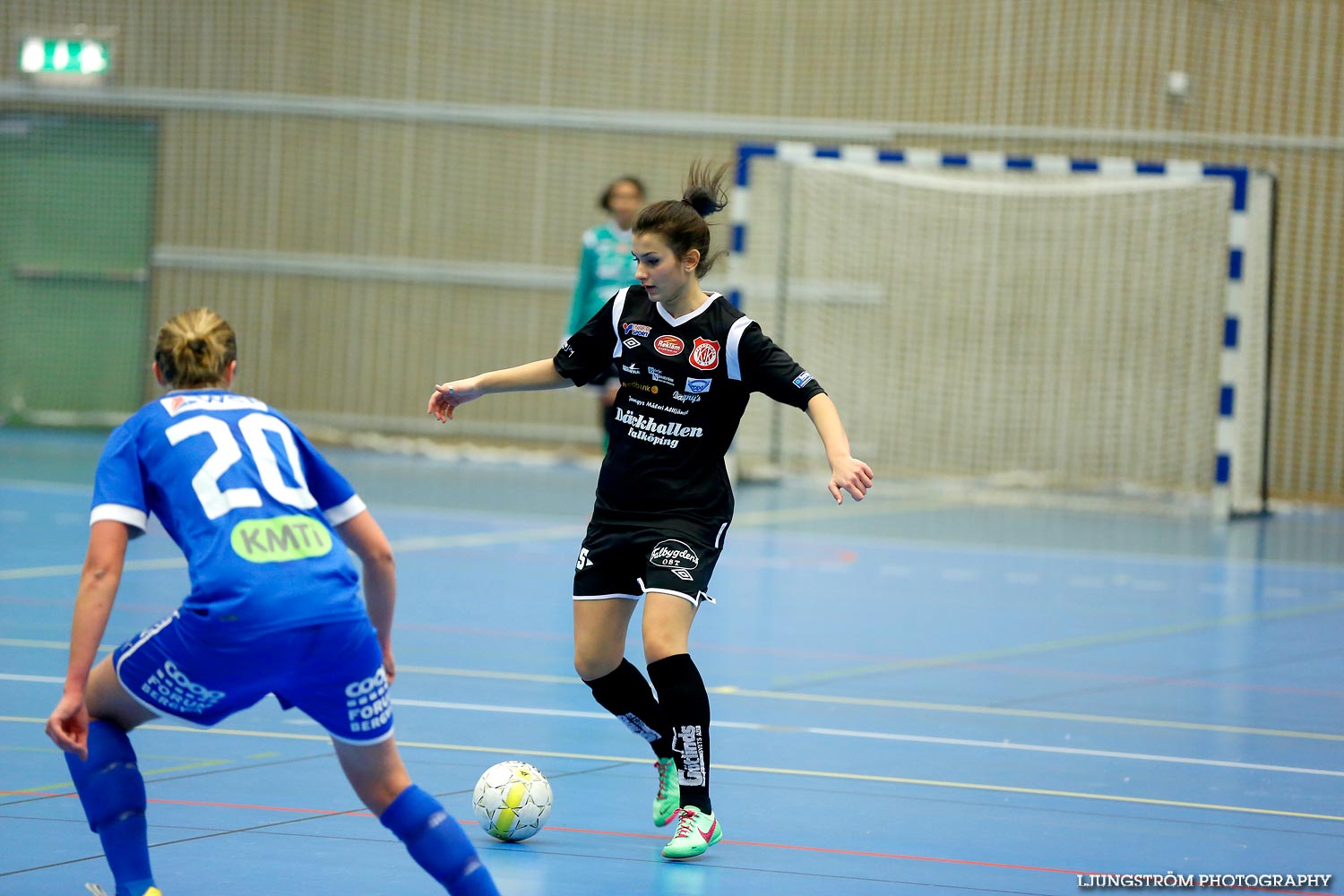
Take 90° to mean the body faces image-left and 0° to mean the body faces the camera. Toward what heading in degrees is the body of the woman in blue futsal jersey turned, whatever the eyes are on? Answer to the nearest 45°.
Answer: approximately 180°

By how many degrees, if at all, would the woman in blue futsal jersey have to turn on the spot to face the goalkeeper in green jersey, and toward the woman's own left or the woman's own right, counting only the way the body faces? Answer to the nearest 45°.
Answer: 0° — they already face them

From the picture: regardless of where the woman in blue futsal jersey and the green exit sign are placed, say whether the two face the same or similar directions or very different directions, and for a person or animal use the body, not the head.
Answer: very different directions

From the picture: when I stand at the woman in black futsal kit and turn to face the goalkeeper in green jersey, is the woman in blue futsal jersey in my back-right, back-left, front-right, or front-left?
back-left

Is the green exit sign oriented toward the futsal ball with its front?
yes

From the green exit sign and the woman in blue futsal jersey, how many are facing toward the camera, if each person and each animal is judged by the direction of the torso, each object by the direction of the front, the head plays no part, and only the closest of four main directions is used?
1

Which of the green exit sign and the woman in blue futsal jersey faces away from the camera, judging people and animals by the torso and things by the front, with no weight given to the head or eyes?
the woman in blue futsal jersey

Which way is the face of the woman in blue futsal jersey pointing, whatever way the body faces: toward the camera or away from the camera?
away from the camera

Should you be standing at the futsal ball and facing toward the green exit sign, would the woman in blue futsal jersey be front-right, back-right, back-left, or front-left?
back-left
